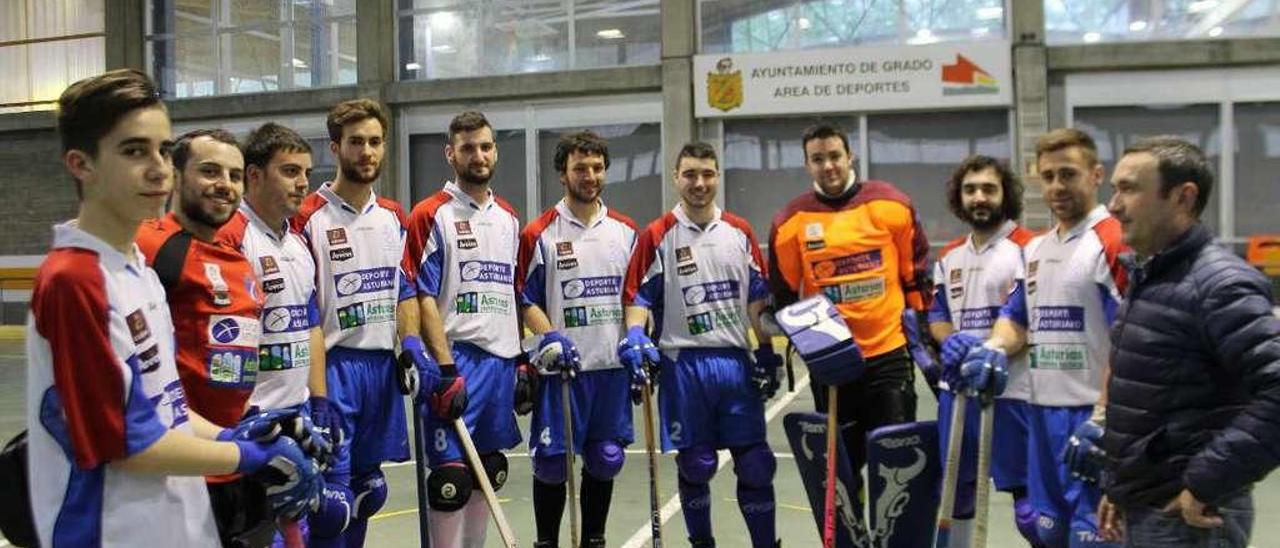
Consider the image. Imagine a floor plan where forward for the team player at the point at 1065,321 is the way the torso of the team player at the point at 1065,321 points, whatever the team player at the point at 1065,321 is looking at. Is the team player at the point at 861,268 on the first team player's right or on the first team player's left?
on the first team player's right

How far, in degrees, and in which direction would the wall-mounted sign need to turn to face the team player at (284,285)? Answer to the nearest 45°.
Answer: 0° — it already faces them

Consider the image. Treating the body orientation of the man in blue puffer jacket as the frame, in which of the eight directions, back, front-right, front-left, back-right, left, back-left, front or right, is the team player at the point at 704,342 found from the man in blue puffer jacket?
front-right

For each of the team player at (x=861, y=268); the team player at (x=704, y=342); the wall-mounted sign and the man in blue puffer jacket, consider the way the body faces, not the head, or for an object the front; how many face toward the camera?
3

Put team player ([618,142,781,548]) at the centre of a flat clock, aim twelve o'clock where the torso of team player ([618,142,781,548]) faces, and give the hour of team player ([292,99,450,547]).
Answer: team player ([292,99,450,547]) is roughly at 2 o'clock from team player ([618,142,781,548]).

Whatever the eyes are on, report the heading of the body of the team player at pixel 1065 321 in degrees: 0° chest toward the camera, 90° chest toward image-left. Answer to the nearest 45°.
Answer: approximately 45°

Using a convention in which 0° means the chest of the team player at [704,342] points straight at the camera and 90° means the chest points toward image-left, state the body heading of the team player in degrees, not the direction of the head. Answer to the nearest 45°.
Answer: approximately 0°

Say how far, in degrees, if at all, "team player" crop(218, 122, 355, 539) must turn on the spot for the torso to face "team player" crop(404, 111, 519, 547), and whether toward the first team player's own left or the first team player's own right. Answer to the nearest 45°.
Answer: approximately 90° to the first team player's own left

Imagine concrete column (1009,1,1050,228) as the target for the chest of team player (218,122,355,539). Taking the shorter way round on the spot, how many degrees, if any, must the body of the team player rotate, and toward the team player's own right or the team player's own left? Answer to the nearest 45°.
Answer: approximately 90° to the team player's own left
